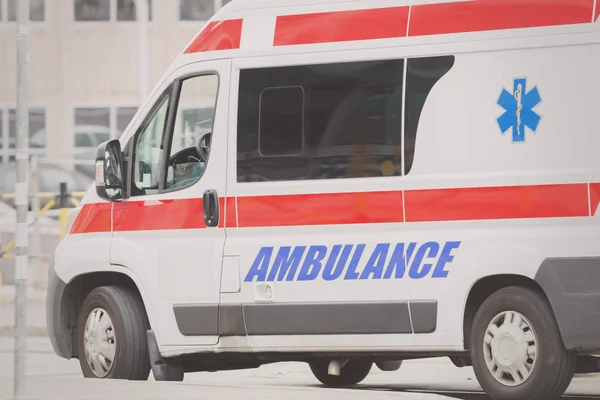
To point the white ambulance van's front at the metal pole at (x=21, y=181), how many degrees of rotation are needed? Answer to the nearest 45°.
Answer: approximately 45° to its left

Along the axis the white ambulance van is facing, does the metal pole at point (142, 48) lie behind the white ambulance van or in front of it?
in front

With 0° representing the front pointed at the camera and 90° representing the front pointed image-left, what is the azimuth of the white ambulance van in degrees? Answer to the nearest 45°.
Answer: approximately 135°
